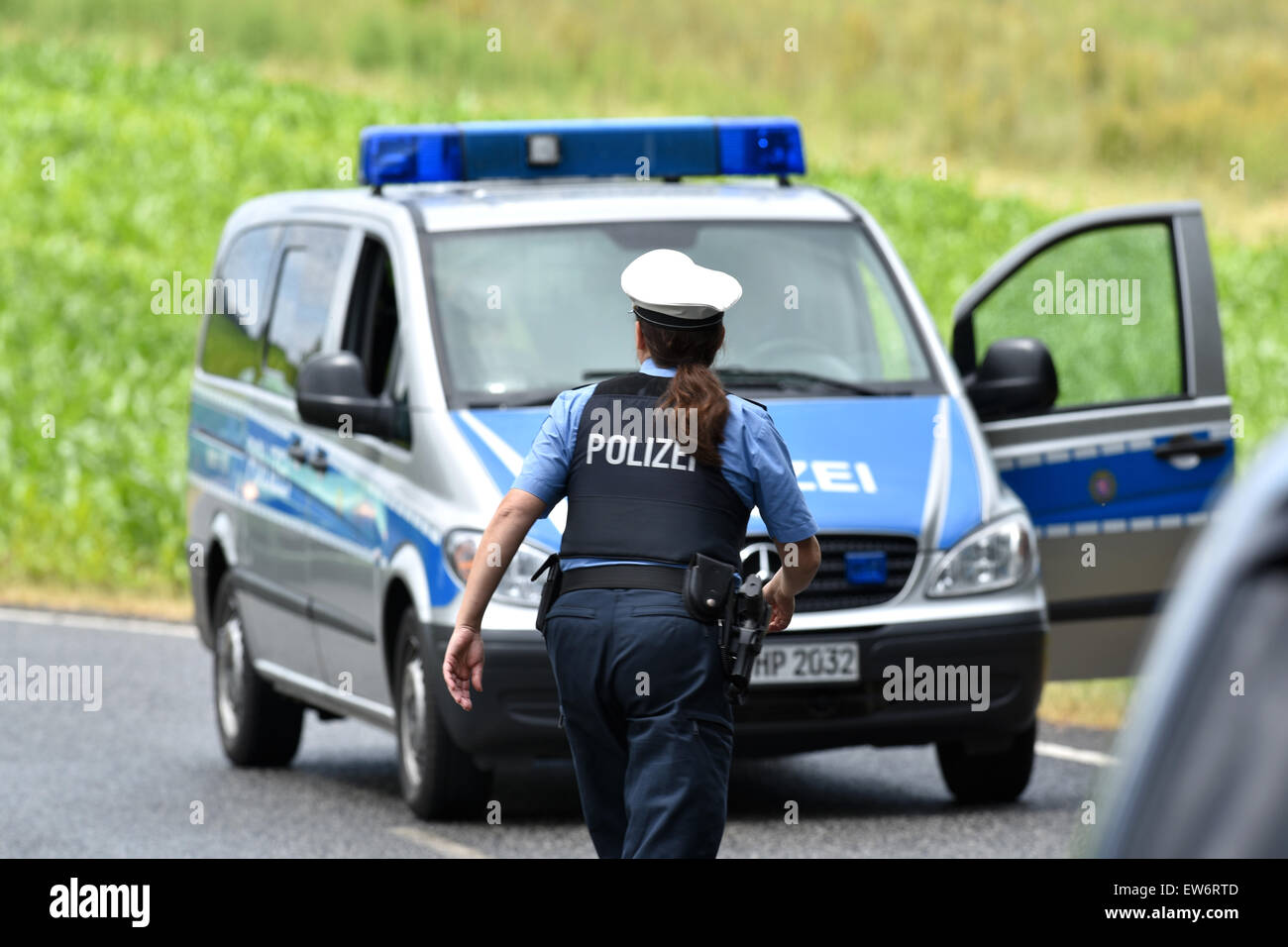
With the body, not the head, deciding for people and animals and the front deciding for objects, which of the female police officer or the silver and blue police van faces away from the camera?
the female police officer

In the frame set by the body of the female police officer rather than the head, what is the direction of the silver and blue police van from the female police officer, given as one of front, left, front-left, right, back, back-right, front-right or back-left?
front

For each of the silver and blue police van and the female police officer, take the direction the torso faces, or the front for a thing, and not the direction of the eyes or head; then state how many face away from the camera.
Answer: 1

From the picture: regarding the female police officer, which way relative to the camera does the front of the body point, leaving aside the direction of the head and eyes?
away from the camera

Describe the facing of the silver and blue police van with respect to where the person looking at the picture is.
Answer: facing the viewer and to the right of the viewer

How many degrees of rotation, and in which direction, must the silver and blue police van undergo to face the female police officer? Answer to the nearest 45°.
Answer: approximately 45° to its right
